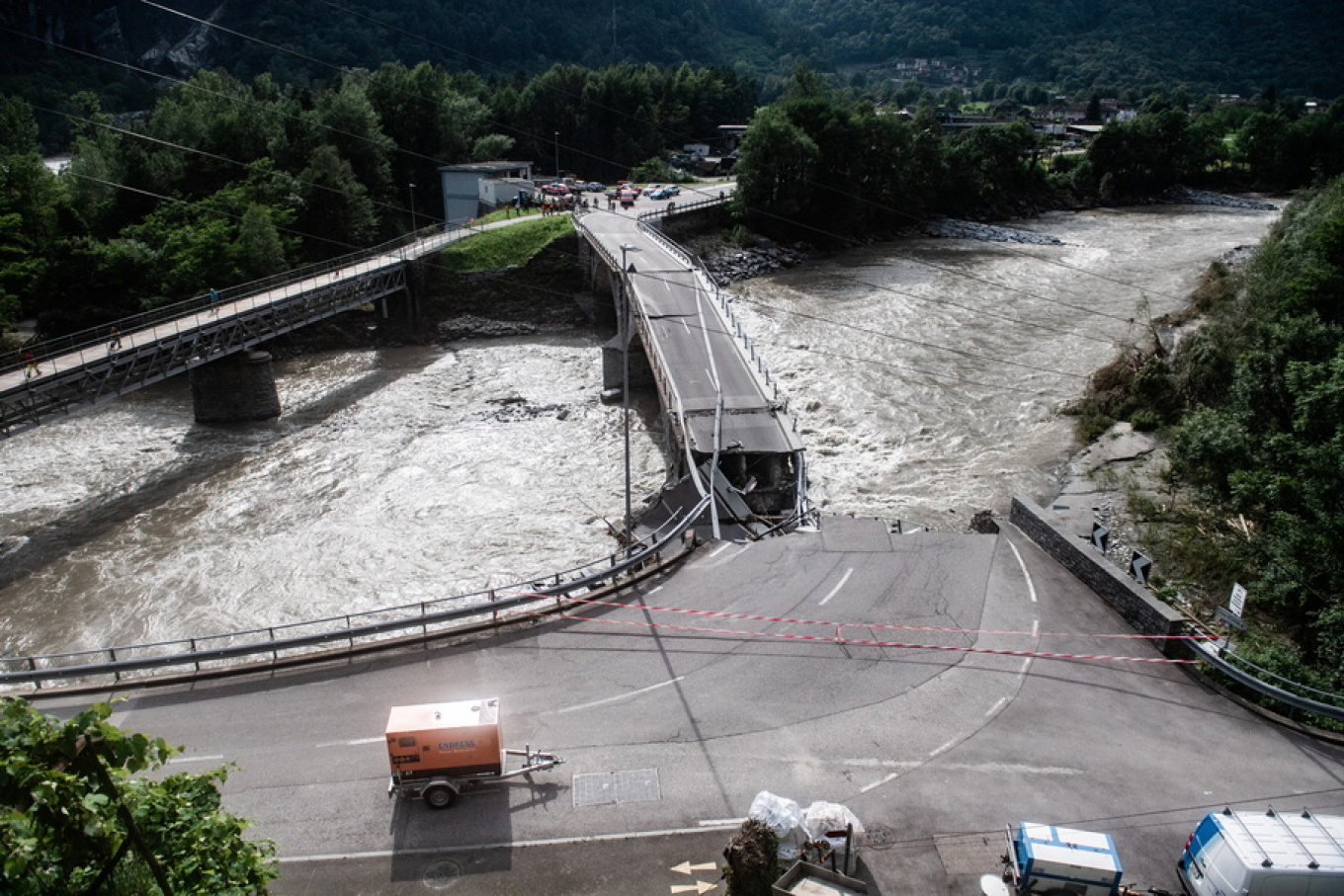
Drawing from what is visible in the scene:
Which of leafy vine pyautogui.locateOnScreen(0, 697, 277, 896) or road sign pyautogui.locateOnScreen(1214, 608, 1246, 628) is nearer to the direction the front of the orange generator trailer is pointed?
the road sign

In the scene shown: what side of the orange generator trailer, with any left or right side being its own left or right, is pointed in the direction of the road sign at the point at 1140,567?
front

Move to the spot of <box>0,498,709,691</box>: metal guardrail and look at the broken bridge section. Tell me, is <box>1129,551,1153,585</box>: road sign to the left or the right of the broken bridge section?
right

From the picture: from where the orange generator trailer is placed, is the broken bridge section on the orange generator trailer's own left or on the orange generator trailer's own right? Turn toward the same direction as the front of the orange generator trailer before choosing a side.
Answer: on the orange generator trailer's own left

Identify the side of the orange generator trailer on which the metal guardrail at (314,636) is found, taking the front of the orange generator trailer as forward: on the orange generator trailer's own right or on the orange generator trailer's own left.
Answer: on the orange generator trailer's own left

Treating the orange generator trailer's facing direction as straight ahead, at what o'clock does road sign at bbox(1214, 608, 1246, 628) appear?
The road sign is roughly at 12 o'clock from the orange generator trailer.

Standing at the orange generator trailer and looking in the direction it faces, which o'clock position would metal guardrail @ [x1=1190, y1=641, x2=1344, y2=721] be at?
The metal guardrail is roughly at 12 o'clock from the orange generator trailer.

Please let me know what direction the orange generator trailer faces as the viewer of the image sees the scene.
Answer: facing to the right of the viewer

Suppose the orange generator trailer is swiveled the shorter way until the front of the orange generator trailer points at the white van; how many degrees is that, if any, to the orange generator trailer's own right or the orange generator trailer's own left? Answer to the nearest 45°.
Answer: approximately 45° to the orange generator trailer's own right

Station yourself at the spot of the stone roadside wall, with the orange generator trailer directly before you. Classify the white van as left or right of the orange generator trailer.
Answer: left
